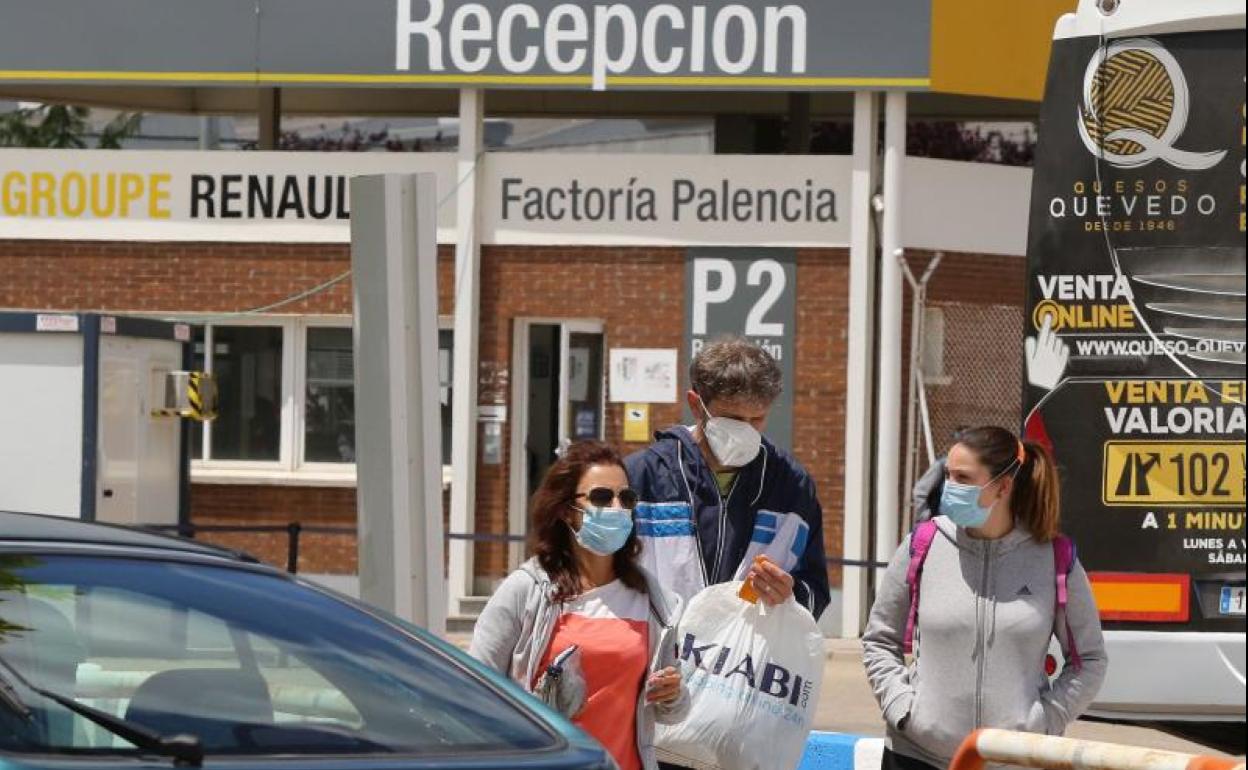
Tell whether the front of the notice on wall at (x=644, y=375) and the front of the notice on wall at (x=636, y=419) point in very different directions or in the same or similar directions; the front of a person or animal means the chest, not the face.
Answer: same or similar directions

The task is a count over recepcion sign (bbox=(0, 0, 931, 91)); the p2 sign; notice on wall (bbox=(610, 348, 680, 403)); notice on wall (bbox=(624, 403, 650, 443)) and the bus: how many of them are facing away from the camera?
1

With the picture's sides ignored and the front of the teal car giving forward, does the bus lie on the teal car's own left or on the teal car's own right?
on the teal car's own left

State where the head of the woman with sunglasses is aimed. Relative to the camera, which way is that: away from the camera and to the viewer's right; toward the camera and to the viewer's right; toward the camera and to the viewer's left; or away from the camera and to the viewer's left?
toward the camera and to the viewer's right

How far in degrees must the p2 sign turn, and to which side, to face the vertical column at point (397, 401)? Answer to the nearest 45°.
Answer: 0° — it already faces it

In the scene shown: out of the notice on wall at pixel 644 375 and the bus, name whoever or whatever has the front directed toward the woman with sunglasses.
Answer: the notice on wall

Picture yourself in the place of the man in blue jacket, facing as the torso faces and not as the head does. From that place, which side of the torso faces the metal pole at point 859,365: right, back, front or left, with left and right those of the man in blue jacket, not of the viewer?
back

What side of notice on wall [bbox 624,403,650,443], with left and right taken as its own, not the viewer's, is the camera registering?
front

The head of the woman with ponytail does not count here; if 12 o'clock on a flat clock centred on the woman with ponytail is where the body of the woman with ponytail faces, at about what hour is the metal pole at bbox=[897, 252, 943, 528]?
The metal pole is roughly at 6 o'clock from the woman with ponytail.

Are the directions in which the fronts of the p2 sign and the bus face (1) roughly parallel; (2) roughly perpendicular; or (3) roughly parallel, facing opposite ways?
roughly parallel, facing opposite ways

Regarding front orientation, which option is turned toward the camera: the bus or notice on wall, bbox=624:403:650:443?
the notice on wall

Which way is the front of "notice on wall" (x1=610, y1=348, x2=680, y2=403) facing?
toward the camera

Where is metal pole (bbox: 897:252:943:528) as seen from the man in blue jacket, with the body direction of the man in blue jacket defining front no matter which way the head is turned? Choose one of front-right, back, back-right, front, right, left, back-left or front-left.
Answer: back

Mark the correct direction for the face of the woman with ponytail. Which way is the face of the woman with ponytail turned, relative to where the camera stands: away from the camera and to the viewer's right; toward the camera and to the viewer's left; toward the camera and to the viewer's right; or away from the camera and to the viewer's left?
toward the camera and to the viewer's left

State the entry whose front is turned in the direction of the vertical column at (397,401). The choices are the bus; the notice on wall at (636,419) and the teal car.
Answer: the notice on wall
